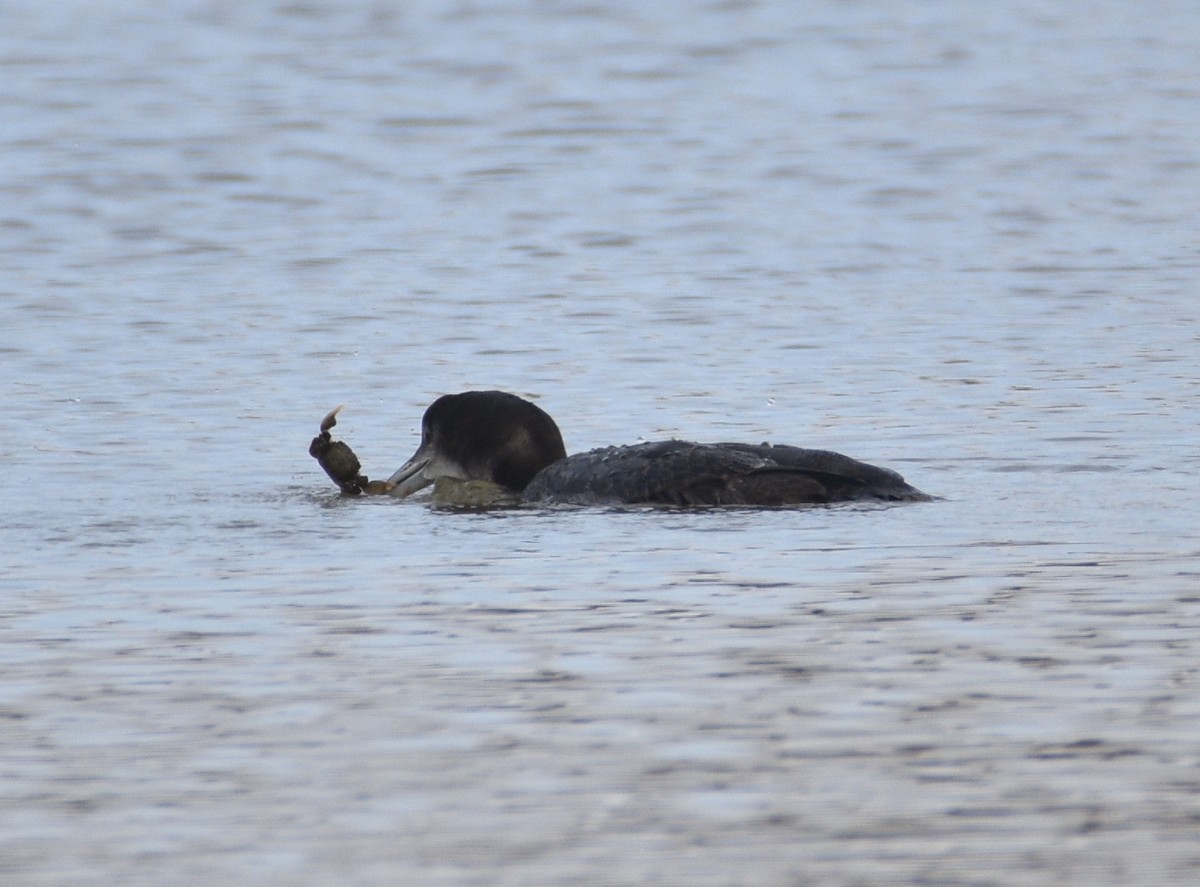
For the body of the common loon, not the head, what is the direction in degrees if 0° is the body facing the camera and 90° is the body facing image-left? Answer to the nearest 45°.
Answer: approximately 90°
